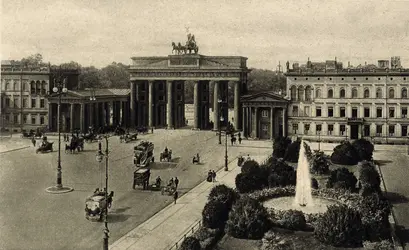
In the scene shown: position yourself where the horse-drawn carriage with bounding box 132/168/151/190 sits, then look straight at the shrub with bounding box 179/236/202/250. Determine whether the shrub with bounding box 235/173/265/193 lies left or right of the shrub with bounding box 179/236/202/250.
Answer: left

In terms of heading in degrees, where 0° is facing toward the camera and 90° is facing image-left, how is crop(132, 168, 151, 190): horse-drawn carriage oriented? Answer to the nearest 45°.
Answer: approximately 225°

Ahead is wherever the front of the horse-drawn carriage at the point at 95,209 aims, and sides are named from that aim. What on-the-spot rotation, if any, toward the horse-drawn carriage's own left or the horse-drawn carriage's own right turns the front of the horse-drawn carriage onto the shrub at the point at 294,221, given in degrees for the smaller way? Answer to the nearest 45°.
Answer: approximately 90° to the horse-drawn carriage's own right

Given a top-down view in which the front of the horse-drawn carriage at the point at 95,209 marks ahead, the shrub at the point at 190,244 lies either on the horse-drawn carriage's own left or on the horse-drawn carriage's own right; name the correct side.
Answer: on the horse-drawn carriage's own right

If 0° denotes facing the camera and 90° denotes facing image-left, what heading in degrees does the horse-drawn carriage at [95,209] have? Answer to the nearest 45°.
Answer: approximately 225°
